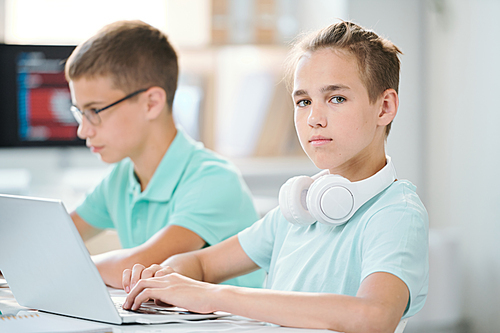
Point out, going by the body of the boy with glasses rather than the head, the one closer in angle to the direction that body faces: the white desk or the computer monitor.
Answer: the white desk

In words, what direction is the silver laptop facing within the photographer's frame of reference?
facing away from the viewer and to the right of the viewer

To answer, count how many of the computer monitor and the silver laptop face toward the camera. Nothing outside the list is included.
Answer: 1

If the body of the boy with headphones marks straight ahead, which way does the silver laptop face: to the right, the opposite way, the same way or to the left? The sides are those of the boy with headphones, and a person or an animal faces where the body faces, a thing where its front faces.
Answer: the opposite way

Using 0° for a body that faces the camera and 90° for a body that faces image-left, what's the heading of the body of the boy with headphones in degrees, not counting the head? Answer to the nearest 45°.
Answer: approximately 45°

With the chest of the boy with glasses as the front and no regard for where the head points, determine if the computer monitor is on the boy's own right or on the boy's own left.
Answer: on the boy's own right

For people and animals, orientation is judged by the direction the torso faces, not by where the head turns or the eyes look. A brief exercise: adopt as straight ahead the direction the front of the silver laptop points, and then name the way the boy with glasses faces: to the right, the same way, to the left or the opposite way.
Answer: the opposite way

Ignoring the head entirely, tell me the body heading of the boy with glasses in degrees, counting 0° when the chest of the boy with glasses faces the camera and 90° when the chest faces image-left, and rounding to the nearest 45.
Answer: approximately 45°

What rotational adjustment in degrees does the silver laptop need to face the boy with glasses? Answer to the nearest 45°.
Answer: approximately 45° to its left

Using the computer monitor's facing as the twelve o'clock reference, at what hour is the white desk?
The white desk is roughly at 12 o'clock from the computer monitor.
